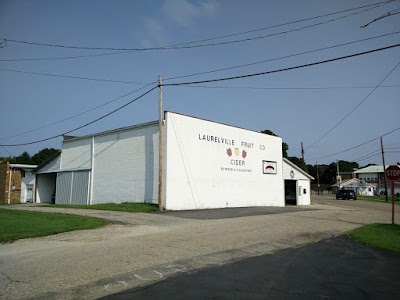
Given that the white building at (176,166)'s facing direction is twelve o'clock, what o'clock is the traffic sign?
The traffic sign is roughly at 12 o'clock from the white building.

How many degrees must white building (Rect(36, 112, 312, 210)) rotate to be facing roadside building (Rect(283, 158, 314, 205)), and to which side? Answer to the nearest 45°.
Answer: approximately 90° to its left

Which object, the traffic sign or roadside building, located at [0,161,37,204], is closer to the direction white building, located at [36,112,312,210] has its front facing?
the traffic sign

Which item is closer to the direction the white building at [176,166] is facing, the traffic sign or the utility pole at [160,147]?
the traffic sign

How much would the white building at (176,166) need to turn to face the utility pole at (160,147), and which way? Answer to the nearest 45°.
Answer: approximately 45° to its right

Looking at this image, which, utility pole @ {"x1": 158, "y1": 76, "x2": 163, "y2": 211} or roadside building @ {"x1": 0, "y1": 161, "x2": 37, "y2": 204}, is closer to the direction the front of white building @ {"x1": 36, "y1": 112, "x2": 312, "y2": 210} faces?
the utility pole

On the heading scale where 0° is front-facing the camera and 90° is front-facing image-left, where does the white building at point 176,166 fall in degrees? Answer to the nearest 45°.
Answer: approximately 315°
